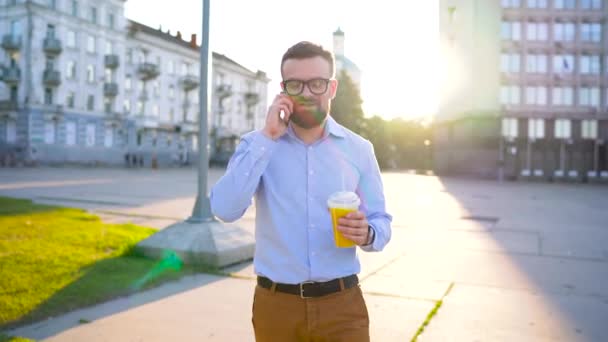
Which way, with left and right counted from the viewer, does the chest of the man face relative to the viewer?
facing the viewer

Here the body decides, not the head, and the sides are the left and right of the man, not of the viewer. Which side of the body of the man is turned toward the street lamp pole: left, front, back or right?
back
